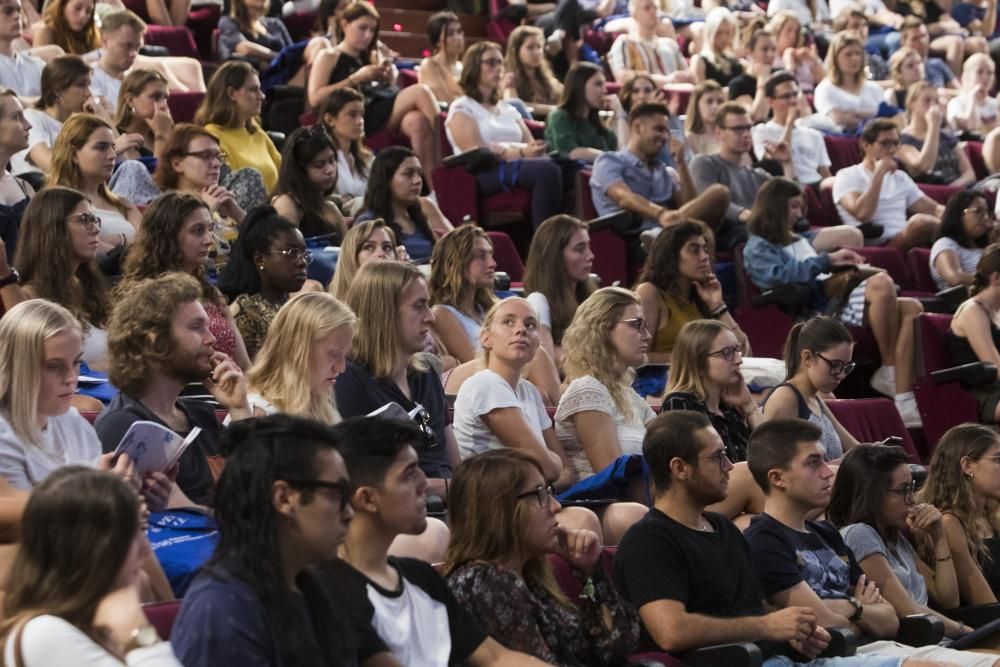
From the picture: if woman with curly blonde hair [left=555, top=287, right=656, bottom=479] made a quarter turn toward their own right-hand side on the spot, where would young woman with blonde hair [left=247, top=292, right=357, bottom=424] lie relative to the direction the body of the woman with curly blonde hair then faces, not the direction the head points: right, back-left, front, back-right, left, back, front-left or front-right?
front-right

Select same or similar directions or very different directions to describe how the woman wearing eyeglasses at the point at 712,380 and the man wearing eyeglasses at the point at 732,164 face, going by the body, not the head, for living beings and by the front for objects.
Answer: same or similar directions

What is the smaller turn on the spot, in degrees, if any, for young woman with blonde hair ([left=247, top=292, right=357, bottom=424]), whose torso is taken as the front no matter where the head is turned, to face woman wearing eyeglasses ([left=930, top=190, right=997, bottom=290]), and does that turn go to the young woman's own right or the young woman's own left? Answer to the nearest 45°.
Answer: approximately 90° to the young woman's own left

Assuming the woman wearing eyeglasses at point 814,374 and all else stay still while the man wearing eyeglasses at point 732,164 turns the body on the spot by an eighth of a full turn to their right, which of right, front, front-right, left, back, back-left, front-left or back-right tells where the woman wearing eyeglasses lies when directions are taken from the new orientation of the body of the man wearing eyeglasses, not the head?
front

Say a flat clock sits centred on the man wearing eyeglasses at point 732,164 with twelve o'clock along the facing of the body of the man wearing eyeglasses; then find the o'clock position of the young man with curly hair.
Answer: The young man with curly hair is roughly at 2 o'clock from the man wearing eyeglasses.

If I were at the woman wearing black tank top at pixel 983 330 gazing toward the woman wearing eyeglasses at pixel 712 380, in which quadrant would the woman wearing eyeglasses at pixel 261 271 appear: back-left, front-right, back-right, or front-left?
front-right

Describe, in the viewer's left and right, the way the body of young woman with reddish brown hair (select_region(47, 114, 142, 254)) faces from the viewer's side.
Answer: facing the viewer and to the right of the viewer

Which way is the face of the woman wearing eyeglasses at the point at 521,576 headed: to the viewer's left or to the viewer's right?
to the viewer's right

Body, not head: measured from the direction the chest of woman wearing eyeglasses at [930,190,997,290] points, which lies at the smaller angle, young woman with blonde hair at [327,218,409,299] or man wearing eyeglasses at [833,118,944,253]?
the young woman with blonde hair
